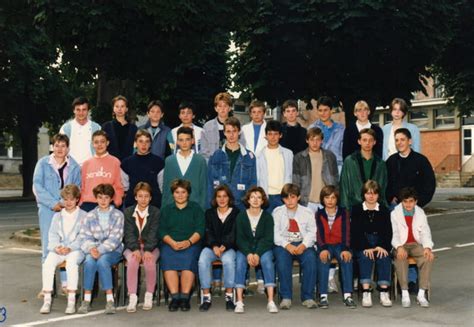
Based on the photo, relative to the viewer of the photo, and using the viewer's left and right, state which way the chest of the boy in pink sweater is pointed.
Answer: facing the viewer
